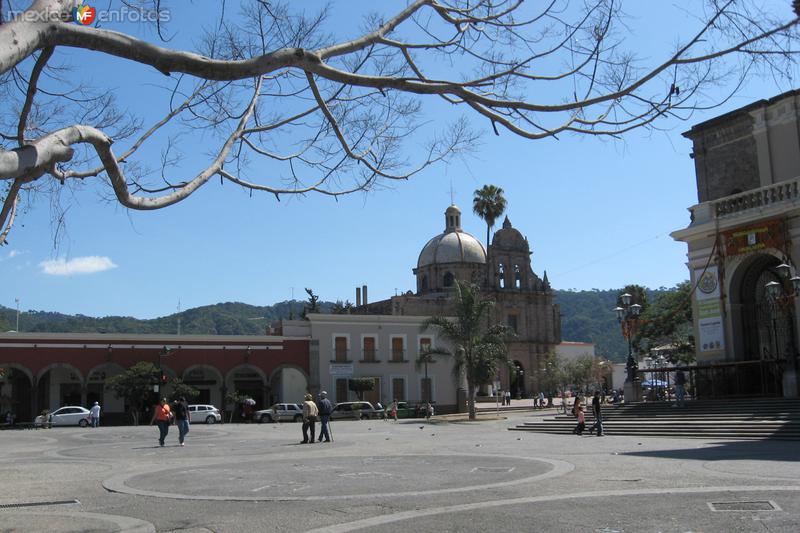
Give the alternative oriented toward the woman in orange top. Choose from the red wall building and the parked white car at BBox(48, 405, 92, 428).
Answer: the red wall building

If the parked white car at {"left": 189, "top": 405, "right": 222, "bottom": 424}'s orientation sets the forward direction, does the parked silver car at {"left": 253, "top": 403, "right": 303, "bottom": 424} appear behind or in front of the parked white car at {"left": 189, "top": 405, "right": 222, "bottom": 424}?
behind

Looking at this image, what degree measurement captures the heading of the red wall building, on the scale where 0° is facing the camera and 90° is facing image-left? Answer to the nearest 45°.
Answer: approximately 0°

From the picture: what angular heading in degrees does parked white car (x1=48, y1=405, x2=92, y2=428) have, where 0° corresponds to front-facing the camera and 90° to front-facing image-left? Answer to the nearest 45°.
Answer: approximately 90°

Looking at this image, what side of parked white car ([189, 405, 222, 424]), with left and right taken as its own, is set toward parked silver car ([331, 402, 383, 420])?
back

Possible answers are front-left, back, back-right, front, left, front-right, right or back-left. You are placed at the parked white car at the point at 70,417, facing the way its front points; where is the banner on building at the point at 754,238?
back-left

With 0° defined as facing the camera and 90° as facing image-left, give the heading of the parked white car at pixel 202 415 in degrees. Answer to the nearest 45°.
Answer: approximately 90°

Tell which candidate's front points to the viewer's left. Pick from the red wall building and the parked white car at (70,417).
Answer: the parked white car
